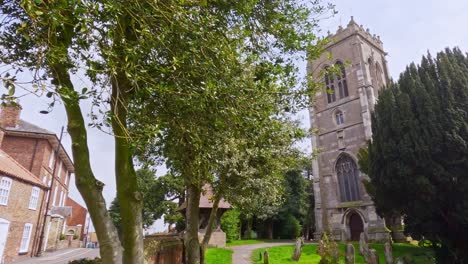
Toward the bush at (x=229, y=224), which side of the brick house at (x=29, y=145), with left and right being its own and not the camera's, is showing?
front

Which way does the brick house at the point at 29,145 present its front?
to the viewer's right

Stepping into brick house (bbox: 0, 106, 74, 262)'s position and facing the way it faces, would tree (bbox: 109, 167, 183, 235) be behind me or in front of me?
in front

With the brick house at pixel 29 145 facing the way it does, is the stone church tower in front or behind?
in front

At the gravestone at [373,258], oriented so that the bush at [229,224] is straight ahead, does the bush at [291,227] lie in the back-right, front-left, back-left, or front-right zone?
front-right

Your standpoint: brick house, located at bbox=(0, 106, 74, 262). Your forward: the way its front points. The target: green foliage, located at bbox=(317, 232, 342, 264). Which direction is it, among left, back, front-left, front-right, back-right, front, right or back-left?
front-right

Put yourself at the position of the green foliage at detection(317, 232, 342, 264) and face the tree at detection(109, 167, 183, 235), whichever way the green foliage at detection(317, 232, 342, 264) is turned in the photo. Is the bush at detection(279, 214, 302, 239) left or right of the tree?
right

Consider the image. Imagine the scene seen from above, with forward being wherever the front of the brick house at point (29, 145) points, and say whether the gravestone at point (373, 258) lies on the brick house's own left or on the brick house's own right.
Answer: on the brick house's own right
